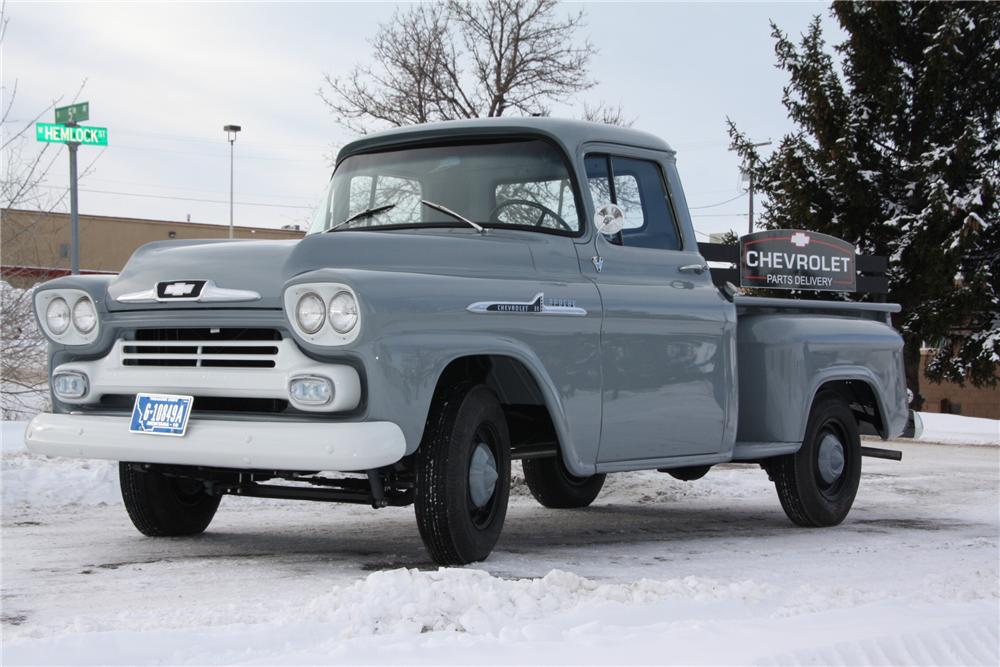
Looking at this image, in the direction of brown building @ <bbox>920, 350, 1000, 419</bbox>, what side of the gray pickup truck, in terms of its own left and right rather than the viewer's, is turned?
back

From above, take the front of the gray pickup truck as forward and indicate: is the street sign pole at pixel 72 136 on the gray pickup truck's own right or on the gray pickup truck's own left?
on the gray pickup truck's own right

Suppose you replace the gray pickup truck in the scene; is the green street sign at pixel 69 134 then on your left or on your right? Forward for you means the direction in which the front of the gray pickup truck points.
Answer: on your right

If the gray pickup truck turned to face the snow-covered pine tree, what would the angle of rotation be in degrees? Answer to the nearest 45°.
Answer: approximately 180°

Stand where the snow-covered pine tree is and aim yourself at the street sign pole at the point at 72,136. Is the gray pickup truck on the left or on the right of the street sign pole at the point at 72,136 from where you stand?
left

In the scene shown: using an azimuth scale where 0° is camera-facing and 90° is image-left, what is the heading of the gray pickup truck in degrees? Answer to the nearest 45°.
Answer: approximately 45°

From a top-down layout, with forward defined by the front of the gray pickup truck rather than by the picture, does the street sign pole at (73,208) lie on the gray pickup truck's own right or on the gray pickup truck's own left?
on the gray pickup truck's own right
